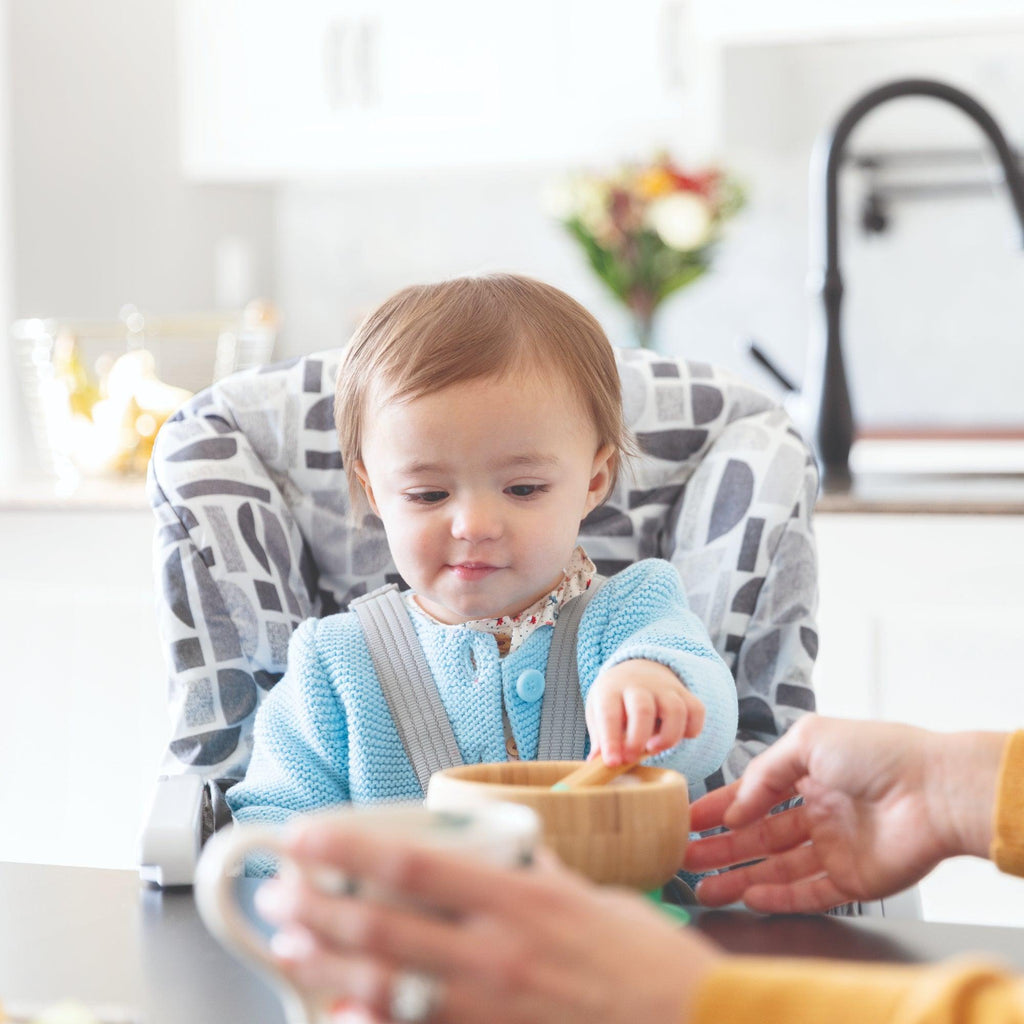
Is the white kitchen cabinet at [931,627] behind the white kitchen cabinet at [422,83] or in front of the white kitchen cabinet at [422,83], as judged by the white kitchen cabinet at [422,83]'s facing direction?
in front

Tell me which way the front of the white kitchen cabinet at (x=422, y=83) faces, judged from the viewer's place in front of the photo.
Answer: facing the viewer

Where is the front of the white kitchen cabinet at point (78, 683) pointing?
toward the camera

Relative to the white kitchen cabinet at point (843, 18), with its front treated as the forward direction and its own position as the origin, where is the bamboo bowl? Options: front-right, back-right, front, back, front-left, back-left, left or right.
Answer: front

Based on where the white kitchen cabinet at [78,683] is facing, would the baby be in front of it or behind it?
in front

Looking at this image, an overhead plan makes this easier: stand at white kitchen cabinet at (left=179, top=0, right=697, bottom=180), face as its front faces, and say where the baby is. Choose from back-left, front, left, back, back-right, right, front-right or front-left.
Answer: front

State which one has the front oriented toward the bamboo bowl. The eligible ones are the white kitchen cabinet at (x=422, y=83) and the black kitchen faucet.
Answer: the white kitchen cabinet

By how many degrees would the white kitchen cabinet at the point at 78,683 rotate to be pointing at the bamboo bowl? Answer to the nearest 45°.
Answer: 0° — it already faces it
